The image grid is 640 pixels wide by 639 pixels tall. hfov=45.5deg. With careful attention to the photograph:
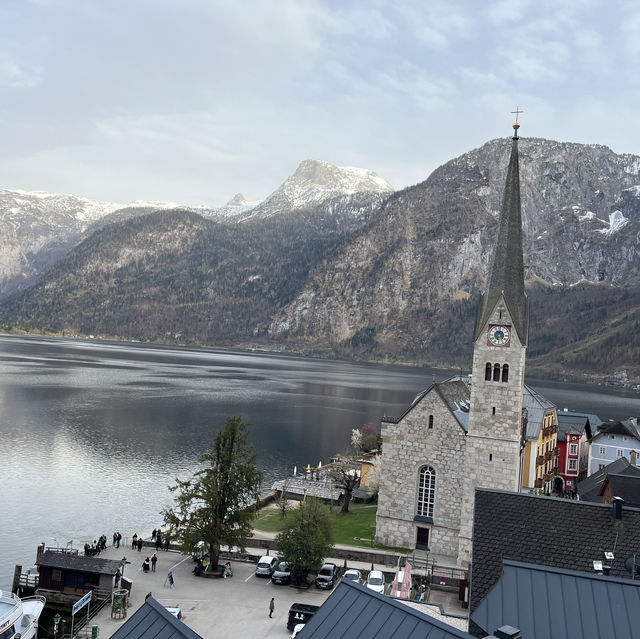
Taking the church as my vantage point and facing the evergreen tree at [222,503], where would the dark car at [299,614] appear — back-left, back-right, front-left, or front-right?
front-left

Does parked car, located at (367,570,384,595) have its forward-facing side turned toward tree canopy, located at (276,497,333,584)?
no

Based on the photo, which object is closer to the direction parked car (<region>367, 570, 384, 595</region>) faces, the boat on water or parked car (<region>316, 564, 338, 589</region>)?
the boat on water

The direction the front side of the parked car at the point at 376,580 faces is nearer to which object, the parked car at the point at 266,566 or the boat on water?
the boat on water

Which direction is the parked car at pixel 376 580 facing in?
toward the camera

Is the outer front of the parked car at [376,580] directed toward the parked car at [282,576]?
no

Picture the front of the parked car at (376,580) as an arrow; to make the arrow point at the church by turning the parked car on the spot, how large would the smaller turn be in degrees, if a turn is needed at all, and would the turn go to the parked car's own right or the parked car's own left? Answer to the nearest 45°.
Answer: approximately 135° to the parked car's own left

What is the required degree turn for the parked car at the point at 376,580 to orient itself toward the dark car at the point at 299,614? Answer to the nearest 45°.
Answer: approximately 45° to its right

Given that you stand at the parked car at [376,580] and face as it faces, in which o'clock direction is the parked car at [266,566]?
the parked car at [266,566] is roughly at 4 o'clock from the parked car at [376,580].

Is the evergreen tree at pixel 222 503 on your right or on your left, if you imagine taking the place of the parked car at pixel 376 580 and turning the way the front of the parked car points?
on your right
